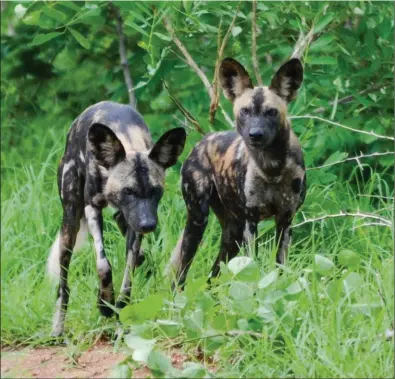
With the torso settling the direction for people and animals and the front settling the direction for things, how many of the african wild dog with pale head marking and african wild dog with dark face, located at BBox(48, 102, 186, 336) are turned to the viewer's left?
0

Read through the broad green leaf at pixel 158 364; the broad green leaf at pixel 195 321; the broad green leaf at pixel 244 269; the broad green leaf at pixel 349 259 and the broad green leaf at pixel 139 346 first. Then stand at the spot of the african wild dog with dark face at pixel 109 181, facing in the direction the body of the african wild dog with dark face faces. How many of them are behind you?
0

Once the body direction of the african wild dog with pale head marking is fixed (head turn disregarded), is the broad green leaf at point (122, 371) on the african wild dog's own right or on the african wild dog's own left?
on the african wild dog's own right

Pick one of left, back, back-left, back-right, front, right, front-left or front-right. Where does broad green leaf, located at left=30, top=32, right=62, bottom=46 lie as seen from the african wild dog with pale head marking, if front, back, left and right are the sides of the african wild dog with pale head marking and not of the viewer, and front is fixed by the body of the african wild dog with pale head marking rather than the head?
back

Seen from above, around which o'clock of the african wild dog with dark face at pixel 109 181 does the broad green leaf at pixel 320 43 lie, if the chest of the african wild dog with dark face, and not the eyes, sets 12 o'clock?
The broad green leaf is roughly at 9 o'clock from the african wild dog with dark face.

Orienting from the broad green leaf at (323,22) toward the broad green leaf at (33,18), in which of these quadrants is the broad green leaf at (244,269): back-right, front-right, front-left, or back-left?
front-left

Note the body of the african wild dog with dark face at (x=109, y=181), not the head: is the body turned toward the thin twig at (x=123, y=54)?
no

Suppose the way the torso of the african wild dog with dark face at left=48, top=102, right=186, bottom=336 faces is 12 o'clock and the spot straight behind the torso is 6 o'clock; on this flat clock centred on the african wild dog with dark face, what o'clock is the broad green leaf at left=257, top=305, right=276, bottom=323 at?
The broad green leaf is roughly at 12 o'clock from the african wild dog with dark face.

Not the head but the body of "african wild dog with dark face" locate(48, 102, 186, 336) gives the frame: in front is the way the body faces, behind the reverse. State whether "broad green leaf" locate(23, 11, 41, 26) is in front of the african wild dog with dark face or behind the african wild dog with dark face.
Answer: behind

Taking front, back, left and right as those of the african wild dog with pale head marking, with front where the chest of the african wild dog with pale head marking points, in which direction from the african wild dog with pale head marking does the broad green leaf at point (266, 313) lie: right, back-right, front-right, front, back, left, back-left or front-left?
front-right

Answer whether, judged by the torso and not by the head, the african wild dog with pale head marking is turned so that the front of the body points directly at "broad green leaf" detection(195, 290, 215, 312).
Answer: no

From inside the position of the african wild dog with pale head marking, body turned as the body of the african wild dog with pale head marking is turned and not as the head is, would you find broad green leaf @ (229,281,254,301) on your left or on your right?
on your right

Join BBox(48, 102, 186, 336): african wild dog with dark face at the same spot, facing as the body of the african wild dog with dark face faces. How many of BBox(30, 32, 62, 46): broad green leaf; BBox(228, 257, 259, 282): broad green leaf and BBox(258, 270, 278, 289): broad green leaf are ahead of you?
2

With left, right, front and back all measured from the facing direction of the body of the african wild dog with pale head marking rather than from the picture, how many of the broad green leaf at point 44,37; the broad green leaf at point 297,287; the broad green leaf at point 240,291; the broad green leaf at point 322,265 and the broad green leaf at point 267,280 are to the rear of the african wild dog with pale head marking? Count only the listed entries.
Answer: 1

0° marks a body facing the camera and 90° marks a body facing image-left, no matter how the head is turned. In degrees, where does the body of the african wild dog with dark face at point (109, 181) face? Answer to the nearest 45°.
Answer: approximately 315°

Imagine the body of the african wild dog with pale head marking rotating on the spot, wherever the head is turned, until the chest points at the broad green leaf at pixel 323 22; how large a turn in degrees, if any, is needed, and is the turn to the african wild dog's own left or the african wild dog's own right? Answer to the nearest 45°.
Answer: approximately 90° to the african wild dog's own left

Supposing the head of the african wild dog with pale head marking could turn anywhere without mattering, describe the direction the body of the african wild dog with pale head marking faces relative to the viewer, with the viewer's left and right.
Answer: facing the viewer and to the right of the viewer

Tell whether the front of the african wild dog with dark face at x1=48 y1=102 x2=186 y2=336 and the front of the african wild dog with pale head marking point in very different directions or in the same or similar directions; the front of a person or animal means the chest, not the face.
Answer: same or similar directions

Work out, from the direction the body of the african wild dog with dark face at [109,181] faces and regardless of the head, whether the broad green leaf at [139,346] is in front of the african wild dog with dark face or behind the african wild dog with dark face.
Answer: in front
